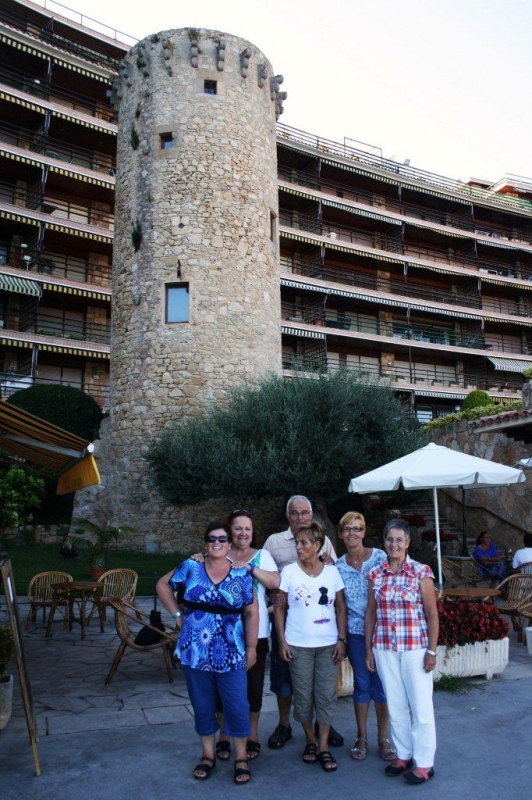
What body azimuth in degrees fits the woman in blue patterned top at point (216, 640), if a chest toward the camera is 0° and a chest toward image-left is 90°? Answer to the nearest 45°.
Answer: approximately 0°

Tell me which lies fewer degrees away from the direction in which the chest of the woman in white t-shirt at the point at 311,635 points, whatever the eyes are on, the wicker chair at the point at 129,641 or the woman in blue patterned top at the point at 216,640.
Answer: the woman in blue patterned top

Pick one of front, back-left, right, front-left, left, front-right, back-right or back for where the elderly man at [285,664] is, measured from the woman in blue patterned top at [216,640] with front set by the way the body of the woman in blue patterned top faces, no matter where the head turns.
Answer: back-left

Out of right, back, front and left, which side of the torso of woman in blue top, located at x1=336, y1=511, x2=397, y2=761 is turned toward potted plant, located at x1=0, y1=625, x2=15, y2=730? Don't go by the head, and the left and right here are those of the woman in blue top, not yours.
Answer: right

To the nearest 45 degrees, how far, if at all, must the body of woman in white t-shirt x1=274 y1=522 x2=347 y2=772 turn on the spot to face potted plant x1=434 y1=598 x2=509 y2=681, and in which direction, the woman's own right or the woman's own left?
approximately 135° to the woman's own left

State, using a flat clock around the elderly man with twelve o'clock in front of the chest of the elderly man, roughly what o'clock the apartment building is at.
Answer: The apartment building is roughly at 6 o'clock from the elderly man.

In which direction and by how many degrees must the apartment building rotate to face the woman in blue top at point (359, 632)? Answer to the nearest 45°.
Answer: approximately 45° to its right

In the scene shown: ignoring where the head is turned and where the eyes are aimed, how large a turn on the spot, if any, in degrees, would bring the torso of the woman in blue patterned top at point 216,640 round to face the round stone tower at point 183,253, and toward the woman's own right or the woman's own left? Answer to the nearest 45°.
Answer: approximately 180°
